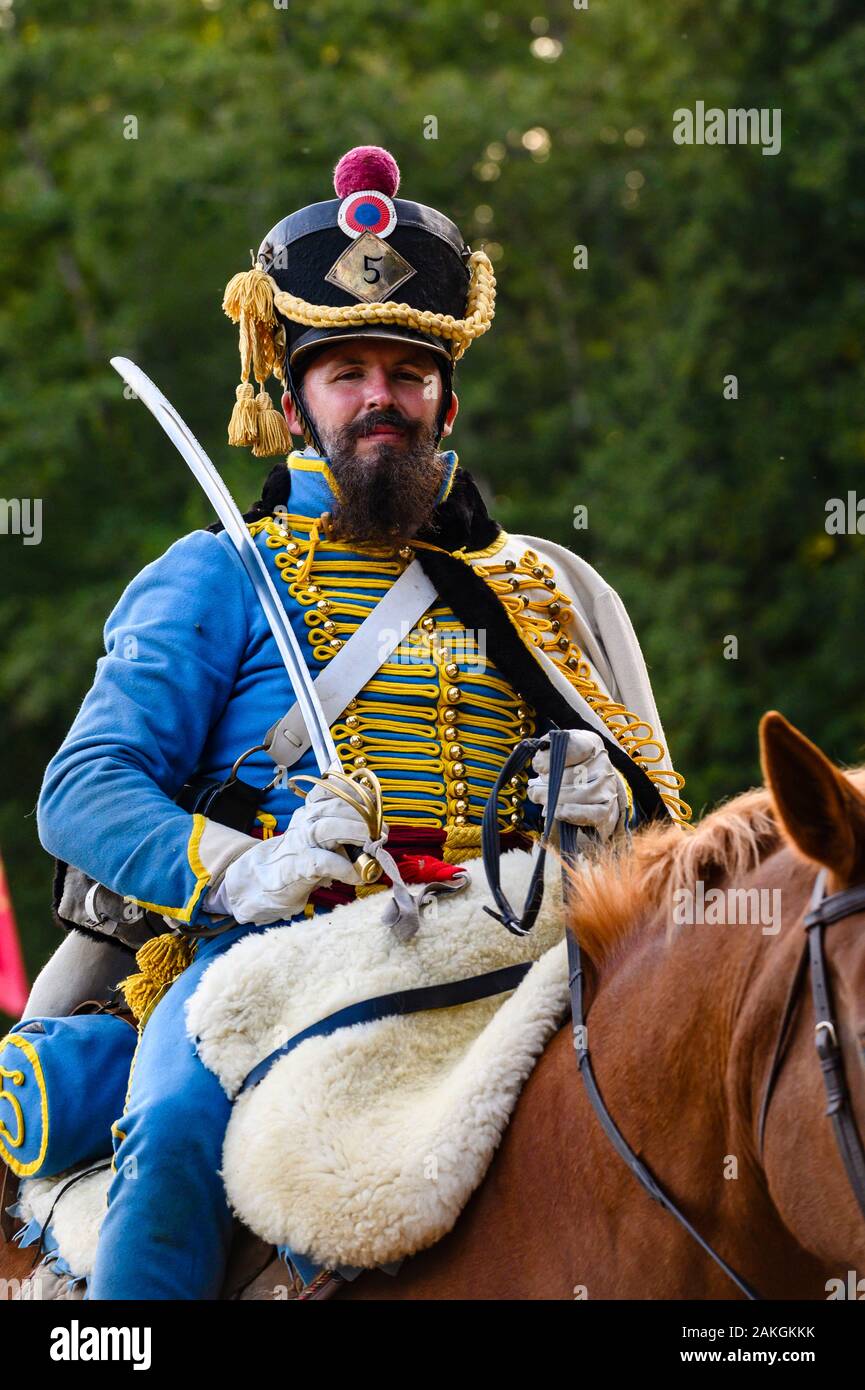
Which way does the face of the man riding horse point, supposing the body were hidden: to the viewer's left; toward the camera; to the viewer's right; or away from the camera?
toward the camera

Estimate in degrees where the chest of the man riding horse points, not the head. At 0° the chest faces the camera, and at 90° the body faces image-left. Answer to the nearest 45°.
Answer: approximately 315°
